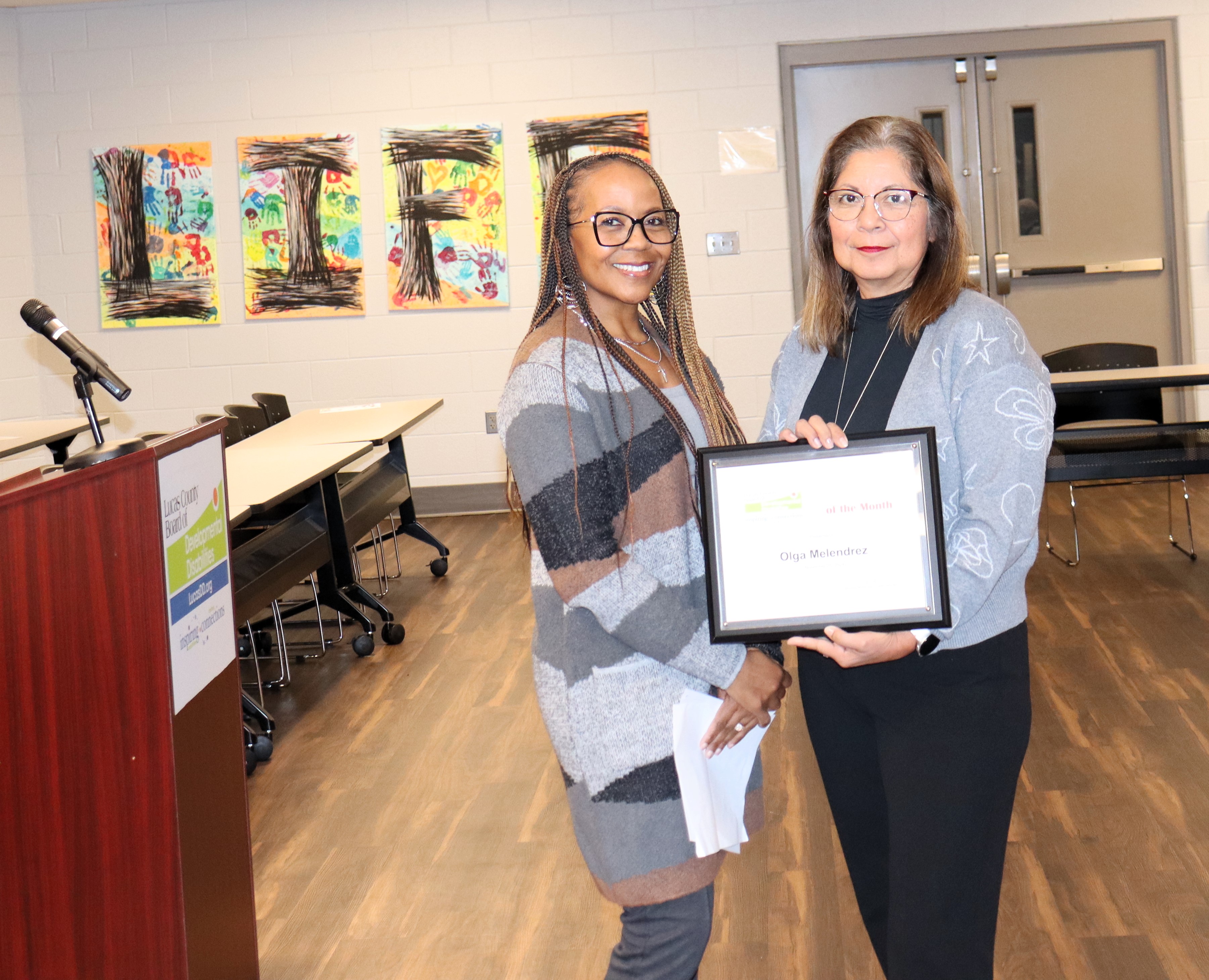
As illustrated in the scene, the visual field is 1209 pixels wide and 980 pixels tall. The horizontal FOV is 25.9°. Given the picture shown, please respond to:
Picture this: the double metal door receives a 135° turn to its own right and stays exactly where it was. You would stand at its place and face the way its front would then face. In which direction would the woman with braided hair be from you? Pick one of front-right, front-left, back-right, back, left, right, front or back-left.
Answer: back-left

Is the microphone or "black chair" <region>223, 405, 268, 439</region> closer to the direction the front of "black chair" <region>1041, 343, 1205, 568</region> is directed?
the microphone

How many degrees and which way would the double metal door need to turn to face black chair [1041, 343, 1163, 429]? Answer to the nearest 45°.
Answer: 0° — it already faces it

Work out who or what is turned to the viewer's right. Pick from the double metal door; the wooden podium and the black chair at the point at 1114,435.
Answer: the wooden podium

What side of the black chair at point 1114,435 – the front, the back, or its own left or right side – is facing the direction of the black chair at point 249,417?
right

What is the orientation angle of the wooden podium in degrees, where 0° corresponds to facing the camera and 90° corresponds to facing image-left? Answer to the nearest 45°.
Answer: approximately 270°

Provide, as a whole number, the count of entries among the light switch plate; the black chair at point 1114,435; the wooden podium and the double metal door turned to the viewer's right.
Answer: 1
